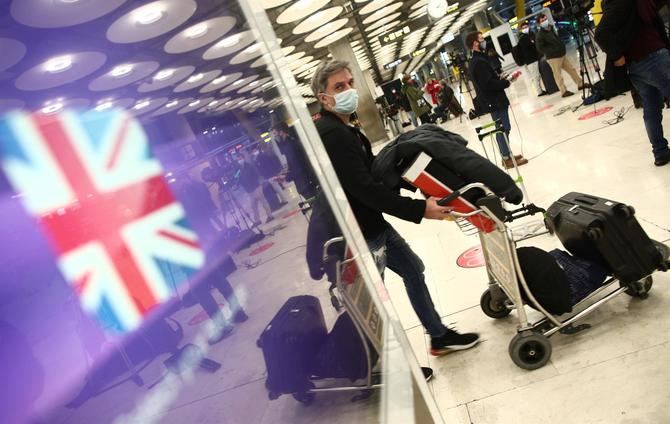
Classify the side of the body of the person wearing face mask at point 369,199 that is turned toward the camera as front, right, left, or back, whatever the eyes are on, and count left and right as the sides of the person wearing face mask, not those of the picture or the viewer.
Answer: right
